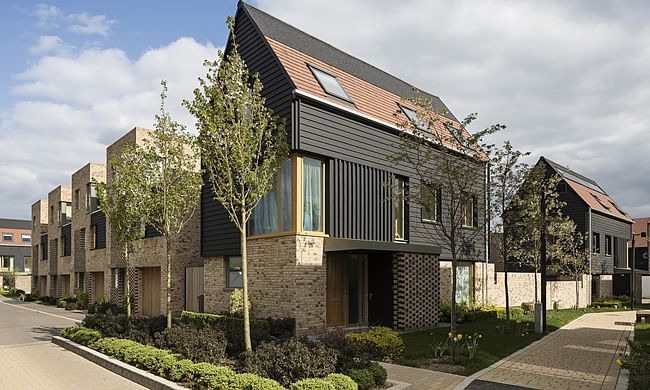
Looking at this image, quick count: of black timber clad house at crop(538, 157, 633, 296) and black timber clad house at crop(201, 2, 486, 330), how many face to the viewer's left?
0

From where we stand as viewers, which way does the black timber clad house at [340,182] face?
facing the viewer and to the right of the viewer

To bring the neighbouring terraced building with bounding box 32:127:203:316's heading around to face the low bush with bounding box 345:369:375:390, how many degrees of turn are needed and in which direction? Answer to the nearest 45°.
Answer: approximately 45° to its left

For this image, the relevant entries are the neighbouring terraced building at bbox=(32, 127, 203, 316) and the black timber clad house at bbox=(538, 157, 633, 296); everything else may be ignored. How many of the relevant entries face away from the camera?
0

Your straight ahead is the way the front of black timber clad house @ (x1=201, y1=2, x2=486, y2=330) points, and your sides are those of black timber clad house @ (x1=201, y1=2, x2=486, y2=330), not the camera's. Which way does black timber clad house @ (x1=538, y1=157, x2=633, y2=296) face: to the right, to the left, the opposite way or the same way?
the same way

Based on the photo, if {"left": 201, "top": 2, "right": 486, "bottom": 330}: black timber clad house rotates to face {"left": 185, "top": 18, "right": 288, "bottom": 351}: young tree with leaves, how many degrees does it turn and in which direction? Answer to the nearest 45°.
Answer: approximately 45° to its right

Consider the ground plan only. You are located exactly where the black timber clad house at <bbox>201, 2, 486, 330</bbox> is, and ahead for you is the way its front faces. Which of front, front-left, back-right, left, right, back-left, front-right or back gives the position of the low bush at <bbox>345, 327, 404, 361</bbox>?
front-right

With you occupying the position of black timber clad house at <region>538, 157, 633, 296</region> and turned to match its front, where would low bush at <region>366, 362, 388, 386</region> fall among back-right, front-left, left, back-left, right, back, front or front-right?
front-right

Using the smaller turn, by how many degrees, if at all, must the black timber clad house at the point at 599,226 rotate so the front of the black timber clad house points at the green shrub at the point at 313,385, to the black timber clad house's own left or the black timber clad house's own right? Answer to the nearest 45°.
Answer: approximately 45° to the black timber clad house's own right

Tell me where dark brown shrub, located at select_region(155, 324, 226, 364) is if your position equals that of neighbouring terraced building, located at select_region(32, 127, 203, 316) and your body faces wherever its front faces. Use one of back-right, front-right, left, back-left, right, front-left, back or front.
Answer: front-left

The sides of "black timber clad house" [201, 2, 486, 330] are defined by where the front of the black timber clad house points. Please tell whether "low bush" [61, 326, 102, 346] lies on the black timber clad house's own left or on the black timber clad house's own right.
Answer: on the black timber clad house's own right
